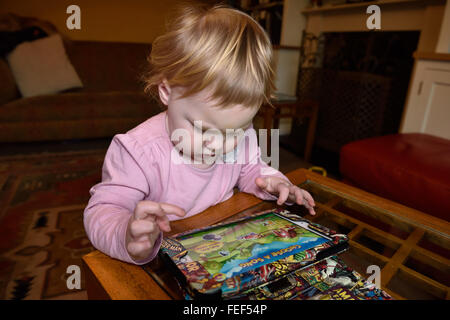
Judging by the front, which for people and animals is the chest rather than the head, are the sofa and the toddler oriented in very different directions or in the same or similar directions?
same or similar directions

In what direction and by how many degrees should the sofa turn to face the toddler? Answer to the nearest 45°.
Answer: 0° — it already faces them

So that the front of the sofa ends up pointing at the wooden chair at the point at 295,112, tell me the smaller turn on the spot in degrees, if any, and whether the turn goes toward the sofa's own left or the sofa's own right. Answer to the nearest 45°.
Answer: approximately 45° to the sofa's own left

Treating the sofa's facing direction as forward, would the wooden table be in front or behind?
in front

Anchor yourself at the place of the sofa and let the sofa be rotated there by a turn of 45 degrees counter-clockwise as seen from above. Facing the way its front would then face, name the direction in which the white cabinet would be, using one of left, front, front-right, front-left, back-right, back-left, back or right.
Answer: front

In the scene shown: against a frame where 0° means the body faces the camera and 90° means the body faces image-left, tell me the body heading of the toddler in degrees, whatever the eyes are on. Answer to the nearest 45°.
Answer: approximately 315°

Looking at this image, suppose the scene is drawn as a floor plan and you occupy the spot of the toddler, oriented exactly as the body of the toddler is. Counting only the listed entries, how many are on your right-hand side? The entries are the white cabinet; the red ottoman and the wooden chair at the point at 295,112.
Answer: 0

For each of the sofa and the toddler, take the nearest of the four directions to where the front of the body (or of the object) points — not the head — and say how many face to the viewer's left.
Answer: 0

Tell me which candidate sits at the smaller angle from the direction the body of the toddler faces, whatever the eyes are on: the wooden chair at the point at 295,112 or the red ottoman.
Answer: the red ottoman

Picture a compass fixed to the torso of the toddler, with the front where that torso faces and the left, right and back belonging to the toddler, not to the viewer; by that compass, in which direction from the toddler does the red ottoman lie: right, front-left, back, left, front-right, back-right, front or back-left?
left

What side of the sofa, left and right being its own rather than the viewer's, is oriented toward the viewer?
front

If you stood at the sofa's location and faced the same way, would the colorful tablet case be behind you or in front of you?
in front
